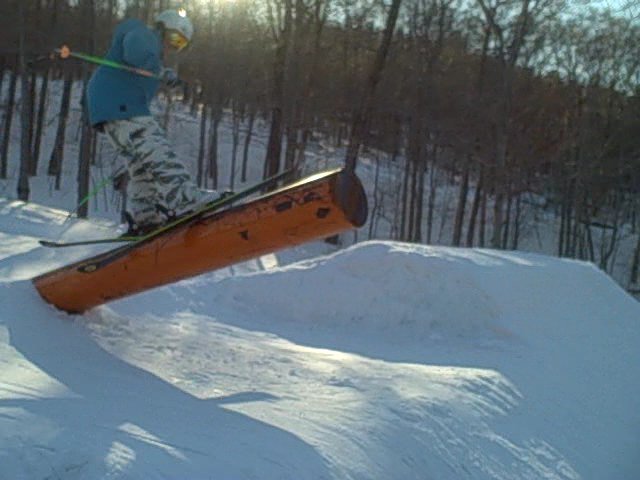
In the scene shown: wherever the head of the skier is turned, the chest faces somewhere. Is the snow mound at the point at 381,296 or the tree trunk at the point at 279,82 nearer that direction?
the snow mound

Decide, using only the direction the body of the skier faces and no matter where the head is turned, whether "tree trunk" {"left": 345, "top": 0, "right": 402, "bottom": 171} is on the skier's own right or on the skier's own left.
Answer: on the skier's own left

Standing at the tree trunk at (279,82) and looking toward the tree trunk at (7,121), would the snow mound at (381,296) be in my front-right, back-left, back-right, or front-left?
back-left

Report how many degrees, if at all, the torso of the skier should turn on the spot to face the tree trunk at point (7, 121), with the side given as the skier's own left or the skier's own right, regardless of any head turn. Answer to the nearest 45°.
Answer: approximately 90° to the skier's own left

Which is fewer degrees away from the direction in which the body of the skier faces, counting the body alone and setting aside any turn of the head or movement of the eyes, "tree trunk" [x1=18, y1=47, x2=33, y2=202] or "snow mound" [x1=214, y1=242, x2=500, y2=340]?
the snow mound

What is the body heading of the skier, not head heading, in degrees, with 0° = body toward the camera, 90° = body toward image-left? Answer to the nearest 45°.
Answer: approximately 270°

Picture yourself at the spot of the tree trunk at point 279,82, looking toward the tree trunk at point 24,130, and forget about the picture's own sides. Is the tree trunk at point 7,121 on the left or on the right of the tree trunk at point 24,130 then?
right

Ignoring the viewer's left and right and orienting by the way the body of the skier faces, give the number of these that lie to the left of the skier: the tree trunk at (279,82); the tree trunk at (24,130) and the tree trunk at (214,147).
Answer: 3

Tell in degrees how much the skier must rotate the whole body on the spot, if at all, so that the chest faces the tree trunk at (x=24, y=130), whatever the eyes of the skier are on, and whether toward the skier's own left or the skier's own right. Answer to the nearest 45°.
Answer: approximately 90° to the skier's own left

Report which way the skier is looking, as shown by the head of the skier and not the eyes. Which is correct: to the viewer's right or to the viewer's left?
to the viewer's right

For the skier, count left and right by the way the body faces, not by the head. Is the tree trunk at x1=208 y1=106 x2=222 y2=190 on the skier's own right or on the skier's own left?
on the skier's own left
